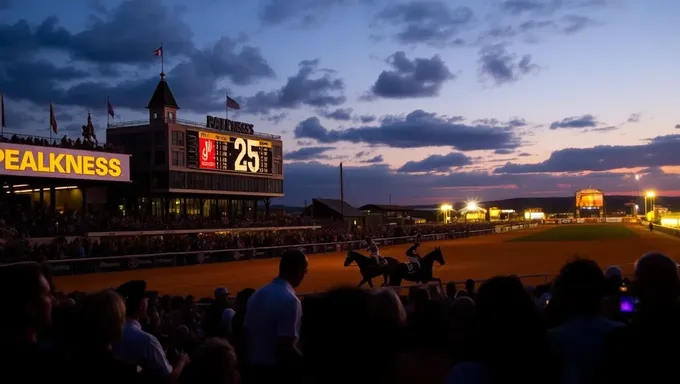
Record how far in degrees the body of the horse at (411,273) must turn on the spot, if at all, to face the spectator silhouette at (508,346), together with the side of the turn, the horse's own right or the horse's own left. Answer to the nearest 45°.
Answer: approximately 90° to the horse's own right

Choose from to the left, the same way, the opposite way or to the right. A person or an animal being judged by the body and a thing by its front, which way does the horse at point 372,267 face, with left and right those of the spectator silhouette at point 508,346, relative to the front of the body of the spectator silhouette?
to the left

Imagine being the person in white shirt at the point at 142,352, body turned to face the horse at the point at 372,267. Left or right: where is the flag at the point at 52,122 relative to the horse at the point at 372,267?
left

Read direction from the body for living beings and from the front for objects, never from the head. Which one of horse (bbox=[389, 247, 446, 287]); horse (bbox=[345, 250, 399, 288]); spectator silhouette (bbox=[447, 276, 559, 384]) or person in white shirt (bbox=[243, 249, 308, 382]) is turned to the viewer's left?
horse (bbox=[345, 250, 399, 288])

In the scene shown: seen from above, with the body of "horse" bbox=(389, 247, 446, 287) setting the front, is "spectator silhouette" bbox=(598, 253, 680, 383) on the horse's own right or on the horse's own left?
on the horse's own right

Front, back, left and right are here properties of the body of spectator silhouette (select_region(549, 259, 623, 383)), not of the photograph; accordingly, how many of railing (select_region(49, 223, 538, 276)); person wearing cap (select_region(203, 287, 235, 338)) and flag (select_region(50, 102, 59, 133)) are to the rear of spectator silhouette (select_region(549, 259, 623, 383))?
0

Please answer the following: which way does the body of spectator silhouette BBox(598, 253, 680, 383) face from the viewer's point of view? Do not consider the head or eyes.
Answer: away from the camera

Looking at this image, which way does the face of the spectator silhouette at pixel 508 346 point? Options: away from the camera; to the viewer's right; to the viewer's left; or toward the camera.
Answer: away from the camera

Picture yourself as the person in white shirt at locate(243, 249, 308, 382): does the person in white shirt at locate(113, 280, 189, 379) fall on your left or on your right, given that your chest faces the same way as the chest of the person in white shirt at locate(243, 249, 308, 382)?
on your left

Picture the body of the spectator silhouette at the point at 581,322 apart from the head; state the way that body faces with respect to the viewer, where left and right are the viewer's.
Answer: facing away from the viewer

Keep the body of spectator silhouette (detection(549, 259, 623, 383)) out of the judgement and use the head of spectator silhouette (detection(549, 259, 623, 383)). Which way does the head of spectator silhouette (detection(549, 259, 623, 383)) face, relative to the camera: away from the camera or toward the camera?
away from the camera

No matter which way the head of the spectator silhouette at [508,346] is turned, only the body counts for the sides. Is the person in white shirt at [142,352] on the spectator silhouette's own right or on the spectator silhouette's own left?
on the spectator silhouette's own left

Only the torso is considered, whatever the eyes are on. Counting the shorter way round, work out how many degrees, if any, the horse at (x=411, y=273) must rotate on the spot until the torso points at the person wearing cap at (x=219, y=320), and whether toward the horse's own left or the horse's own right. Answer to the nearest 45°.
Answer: approximately 90° to the horse's own right

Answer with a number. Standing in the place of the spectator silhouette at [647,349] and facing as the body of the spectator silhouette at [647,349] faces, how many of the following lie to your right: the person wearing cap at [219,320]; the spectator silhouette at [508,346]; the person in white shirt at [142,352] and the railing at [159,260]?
0

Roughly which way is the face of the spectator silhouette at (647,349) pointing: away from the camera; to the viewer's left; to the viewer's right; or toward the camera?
away from the camera

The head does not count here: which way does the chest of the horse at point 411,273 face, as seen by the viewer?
to the viewer's right

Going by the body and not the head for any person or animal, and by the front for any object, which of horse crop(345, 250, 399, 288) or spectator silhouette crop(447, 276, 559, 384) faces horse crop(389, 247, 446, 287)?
the spectator silhouette

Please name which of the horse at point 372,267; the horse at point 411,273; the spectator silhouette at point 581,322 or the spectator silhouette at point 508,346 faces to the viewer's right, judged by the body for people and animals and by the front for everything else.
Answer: the horse at point 411,273
